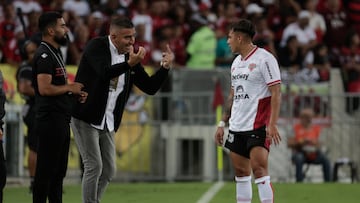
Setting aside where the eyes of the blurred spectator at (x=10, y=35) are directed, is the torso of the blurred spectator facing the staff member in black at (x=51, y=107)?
yes

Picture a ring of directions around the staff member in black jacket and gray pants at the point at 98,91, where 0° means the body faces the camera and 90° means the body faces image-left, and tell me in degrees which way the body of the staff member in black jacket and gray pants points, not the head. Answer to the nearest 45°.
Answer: approximately 315°

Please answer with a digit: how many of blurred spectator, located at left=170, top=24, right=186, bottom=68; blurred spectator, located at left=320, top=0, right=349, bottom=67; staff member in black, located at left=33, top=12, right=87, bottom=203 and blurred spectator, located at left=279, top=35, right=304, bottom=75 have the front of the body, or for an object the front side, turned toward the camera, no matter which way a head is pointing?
3

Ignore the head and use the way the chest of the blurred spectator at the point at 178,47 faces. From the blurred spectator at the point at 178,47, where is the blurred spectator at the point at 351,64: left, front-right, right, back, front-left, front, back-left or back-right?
left

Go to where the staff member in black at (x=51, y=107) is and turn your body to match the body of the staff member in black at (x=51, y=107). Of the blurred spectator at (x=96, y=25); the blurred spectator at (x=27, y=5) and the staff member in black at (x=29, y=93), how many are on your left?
3

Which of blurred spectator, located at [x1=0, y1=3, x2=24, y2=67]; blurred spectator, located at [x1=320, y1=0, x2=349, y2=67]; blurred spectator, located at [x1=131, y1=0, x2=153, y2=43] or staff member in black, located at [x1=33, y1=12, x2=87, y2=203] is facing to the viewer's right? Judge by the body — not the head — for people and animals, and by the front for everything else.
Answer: the staff member in black

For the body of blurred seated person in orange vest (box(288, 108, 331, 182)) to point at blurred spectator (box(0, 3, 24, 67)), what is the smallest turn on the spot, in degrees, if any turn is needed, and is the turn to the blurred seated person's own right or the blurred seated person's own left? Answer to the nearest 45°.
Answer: approximately 90° to the blurred seated person's own right

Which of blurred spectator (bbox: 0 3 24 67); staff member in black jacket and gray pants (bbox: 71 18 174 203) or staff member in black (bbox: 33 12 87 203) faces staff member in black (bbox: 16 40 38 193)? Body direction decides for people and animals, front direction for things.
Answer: the blurred spectator

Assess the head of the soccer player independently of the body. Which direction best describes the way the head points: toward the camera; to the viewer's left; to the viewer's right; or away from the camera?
to the viewer's left

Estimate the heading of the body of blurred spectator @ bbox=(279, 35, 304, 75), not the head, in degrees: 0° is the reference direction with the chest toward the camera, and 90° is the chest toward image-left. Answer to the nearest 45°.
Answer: approximately 0°

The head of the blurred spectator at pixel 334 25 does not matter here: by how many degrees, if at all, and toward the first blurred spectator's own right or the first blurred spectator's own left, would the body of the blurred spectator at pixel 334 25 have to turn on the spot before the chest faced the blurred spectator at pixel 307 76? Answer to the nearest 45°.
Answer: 0° — they already face them

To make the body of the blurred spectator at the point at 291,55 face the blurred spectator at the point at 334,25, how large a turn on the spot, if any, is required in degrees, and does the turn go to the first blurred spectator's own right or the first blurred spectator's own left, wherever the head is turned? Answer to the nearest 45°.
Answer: approximately 135° to the first blurred spectator's own left

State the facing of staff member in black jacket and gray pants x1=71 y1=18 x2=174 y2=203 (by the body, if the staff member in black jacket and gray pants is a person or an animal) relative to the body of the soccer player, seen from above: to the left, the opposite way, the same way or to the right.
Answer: to the left

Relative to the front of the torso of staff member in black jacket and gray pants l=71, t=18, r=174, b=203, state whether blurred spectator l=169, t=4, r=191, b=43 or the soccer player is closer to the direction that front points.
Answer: the soccer player
